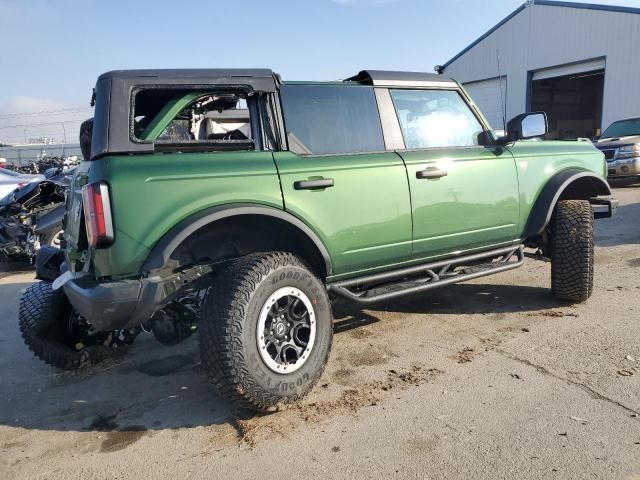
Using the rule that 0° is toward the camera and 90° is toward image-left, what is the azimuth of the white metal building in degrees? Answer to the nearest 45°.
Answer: approximately 45°

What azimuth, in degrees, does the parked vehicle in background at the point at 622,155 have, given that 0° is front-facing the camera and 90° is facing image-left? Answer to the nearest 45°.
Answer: approximately 45°

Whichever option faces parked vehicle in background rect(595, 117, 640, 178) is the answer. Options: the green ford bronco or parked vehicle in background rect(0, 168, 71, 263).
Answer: the green ford bronco

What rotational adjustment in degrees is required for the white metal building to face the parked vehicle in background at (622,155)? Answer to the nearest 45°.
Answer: approximately 45° to its left

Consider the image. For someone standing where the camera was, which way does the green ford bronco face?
facing away from the viewer and to the right of the viewer

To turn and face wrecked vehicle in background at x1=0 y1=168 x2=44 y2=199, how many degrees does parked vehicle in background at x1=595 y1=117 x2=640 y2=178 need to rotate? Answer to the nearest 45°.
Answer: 0° — it already faces it

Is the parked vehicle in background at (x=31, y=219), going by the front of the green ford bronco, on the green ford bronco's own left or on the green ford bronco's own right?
on the green ford bronco's own left

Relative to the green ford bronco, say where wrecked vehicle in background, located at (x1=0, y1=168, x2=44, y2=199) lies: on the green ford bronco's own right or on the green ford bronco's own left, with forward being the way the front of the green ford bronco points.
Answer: on the green ford bronco's own left
